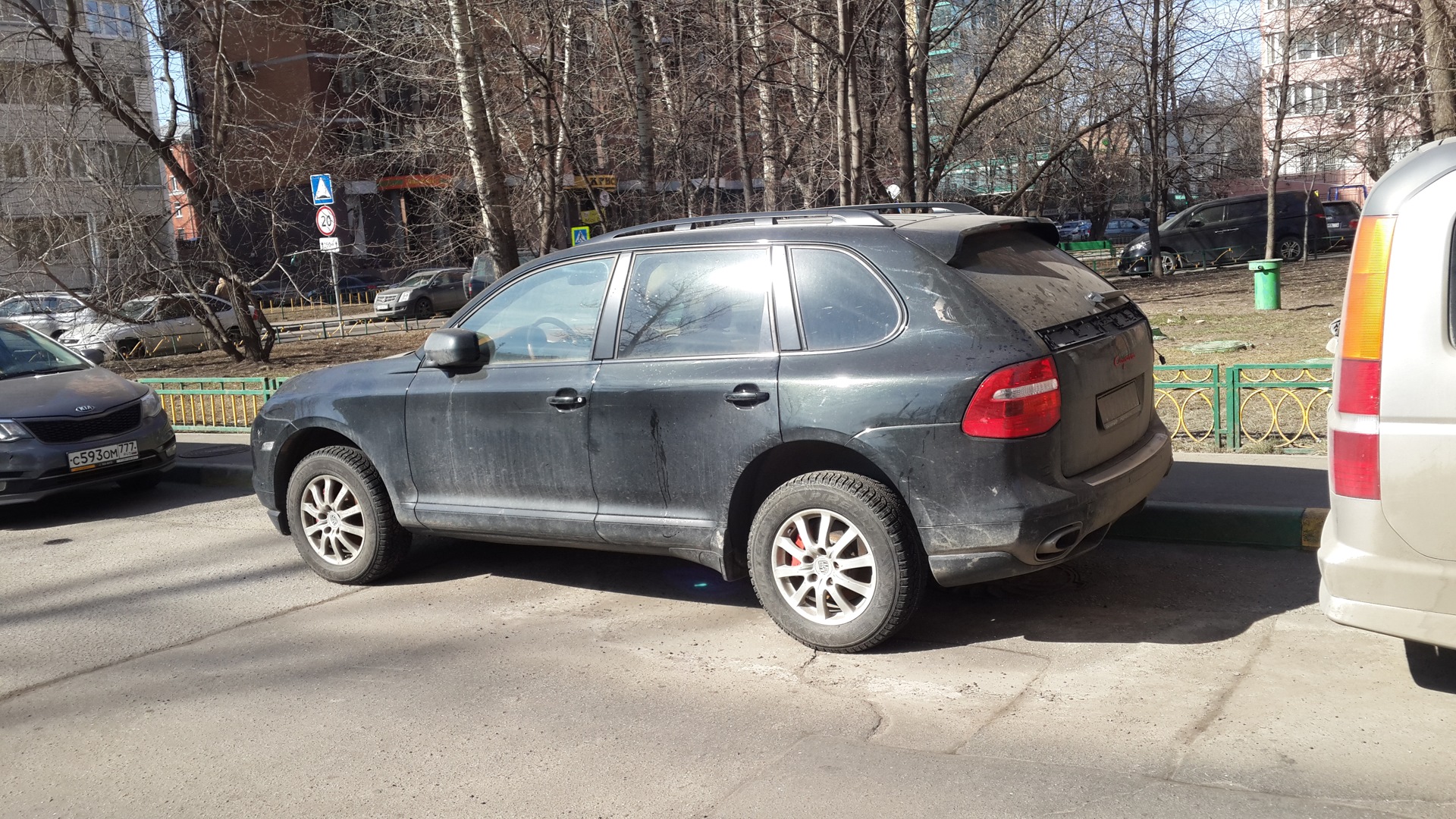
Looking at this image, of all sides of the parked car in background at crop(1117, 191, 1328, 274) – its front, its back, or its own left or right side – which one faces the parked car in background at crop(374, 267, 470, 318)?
front

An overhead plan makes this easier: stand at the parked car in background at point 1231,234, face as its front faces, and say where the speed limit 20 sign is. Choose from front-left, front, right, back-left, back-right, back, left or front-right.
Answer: front-left

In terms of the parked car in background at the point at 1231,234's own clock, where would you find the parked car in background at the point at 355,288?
the parked car in background at the point at 355,288 is roughly at 12 o'clock from the parked car in background at the point at 1231,234.

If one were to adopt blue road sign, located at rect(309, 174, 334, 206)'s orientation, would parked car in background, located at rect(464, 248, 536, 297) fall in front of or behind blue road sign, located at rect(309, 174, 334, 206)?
behind

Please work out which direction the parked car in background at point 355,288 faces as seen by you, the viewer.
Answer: facing to the left of the viewer

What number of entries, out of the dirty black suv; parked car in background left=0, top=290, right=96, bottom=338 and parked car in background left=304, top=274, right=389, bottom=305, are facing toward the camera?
0

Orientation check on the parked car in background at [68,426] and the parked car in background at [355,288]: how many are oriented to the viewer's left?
1

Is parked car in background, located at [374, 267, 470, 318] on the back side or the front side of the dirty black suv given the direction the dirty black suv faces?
on the front side

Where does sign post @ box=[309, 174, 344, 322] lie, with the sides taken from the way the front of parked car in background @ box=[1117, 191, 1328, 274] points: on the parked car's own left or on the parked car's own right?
on the parked car's own left

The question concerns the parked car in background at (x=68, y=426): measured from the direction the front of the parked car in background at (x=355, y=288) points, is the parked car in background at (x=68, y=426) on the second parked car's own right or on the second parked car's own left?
on the second parked car's own left

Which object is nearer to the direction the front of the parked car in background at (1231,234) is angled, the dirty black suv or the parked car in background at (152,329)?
the parked car in background

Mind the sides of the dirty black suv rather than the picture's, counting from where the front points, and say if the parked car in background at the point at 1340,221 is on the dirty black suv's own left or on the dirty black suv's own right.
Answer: on the dirty black suv's own right

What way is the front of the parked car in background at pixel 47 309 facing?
to the viewer's left

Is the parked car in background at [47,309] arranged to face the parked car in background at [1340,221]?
no

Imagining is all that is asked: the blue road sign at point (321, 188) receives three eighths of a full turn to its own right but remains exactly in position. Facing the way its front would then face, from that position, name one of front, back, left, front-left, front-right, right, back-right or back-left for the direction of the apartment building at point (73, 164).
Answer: front-left

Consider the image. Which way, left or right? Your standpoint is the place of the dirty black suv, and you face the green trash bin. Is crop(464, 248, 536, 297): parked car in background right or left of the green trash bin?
left

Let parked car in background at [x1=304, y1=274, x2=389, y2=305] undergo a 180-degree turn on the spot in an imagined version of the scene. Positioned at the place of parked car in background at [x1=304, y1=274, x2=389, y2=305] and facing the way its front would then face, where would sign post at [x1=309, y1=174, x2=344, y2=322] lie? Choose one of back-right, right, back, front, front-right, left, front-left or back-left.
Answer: right

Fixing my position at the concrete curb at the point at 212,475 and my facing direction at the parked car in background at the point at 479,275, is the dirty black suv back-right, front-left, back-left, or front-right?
back-right
